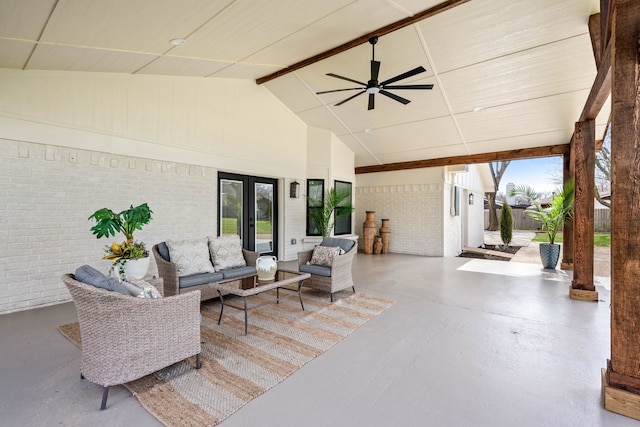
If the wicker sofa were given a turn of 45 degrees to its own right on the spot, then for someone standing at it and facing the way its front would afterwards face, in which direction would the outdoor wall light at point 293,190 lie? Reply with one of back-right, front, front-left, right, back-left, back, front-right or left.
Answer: back-left

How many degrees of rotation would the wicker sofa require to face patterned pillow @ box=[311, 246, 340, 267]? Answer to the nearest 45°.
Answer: approximately 45° to its left

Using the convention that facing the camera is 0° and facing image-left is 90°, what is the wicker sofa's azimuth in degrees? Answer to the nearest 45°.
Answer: approximately 315°

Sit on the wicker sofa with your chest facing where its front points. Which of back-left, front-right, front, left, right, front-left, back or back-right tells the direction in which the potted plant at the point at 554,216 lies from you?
front-left

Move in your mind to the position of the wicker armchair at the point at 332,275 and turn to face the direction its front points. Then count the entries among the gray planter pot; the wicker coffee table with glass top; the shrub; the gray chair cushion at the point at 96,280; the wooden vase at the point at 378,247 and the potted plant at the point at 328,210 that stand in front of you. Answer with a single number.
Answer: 2

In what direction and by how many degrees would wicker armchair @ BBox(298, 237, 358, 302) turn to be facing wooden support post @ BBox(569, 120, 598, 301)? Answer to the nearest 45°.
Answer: approximately 135° to its left

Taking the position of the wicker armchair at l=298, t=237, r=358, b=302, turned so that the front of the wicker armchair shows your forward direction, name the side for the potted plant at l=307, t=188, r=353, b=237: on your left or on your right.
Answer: on your right

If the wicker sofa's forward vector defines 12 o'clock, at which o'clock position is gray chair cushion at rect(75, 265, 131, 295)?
The gray chair cushion is roughly at 2 o'clock from the wicker sofa.

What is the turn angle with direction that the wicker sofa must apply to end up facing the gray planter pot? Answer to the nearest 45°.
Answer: approximately 45° to its left

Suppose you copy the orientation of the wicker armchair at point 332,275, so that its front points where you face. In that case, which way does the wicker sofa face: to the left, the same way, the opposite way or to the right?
to the left

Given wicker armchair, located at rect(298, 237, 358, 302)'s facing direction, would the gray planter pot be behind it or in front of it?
behind

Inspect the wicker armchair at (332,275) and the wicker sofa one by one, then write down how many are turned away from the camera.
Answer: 0

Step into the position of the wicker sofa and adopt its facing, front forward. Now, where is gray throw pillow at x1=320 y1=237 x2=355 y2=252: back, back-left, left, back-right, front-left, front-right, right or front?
front-left

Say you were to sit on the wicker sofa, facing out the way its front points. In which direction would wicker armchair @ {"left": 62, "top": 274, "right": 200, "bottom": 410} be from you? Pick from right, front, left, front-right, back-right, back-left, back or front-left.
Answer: front-right

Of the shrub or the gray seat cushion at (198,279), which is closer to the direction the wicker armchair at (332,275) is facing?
the gray seat cushion

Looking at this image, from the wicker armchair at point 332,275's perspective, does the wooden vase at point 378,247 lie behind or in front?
behind

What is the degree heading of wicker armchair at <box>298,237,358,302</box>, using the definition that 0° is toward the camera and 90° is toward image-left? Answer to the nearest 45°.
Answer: approximately 45°
